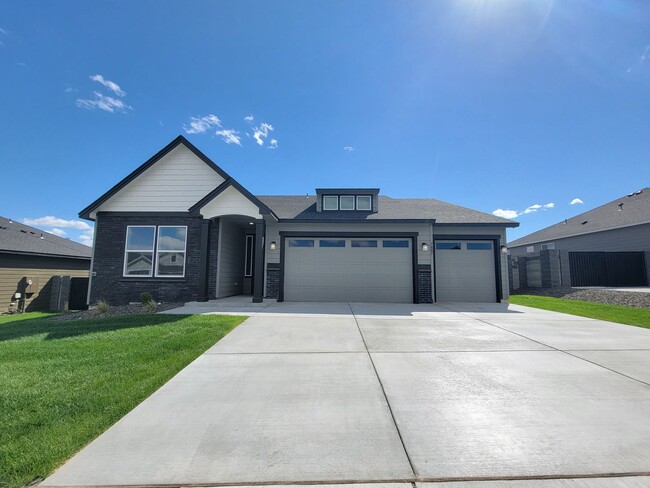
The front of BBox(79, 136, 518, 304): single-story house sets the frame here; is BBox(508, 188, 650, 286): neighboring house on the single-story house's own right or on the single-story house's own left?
on the single-story house's own left

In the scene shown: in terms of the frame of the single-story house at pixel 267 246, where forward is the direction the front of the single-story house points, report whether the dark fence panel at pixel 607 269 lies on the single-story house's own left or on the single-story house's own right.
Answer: on the single-story house's own left

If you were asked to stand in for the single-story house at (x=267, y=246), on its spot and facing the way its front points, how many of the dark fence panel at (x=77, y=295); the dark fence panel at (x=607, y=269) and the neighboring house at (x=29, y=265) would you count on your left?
1

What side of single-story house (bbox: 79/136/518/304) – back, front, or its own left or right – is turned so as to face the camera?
front

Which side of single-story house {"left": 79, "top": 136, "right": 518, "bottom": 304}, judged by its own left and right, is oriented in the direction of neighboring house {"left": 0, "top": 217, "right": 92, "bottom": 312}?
right

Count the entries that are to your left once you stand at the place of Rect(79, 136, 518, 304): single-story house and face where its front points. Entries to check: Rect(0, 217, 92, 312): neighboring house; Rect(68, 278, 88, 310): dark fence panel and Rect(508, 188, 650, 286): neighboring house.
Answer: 1
